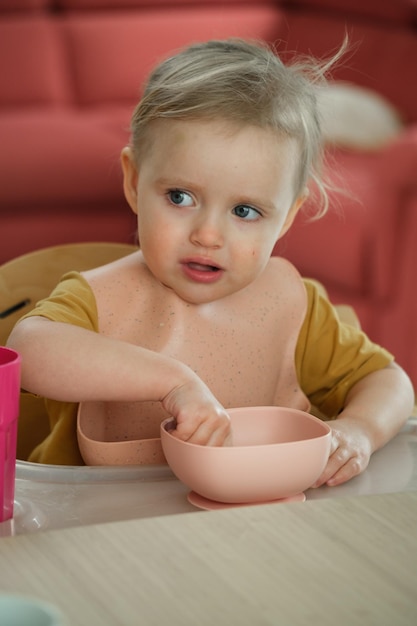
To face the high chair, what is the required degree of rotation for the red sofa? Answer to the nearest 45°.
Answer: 0° — it already faces it

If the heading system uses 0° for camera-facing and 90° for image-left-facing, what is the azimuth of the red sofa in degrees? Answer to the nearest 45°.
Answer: approximately 0°

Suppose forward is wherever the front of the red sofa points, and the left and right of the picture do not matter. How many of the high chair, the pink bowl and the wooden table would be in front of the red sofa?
3

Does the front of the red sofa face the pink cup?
yes

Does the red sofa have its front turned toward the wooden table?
yes

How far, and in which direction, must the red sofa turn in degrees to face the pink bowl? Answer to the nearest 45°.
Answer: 0° — it already faces it
